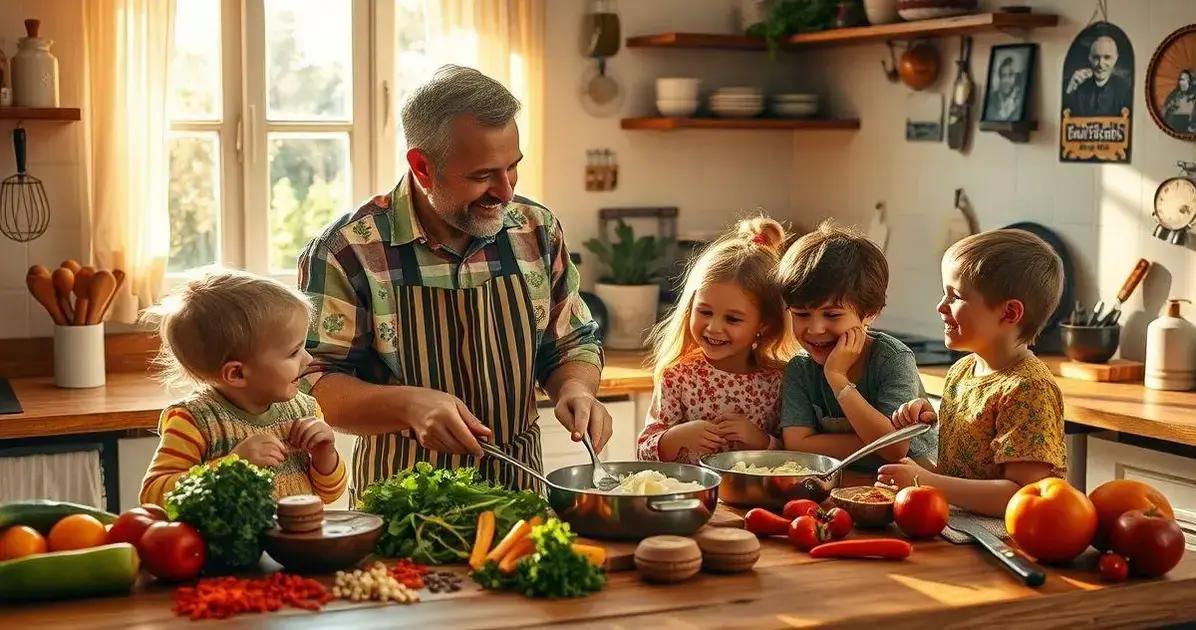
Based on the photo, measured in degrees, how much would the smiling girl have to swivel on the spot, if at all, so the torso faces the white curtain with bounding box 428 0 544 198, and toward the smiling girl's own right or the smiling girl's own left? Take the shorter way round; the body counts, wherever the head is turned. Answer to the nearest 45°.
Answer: approximately 180°

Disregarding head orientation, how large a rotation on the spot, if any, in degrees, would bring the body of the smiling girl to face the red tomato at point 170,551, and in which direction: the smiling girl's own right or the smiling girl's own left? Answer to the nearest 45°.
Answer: approximately 45° to the smiling girl's own right

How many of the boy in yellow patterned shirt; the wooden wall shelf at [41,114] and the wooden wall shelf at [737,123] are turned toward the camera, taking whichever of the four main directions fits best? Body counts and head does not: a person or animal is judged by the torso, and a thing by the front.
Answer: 2

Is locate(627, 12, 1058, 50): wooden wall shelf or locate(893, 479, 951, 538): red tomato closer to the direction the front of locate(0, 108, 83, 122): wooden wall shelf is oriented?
the red tomato

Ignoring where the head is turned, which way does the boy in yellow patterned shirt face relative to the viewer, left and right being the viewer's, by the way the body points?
facing to the left of the viewer

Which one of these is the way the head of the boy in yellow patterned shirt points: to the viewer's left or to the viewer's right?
to the viewer's left

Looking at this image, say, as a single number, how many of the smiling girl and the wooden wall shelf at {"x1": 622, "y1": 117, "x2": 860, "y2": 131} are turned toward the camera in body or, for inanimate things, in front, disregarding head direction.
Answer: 2

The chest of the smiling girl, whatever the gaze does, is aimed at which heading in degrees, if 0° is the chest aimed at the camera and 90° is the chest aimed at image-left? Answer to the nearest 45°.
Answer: approximately 0°
